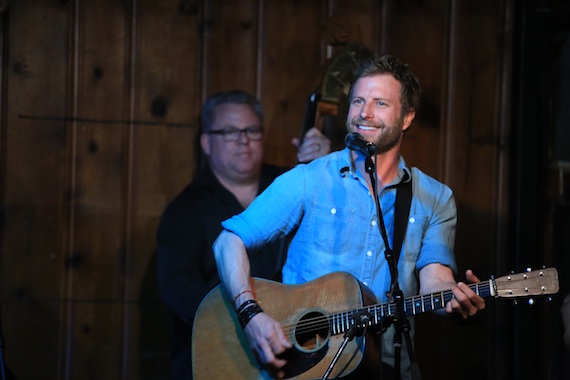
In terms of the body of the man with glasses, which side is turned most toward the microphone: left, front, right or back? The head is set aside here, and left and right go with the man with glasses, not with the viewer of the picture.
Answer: front

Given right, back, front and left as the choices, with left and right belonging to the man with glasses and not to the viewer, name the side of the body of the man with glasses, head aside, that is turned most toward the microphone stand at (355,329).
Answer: front

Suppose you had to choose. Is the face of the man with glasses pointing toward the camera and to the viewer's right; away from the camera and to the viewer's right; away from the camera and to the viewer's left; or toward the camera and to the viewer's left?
toward the camera and to the viewer's right

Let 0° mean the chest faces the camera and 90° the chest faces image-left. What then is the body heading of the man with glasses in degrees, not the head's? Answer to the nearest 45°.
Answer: approximately 315°
